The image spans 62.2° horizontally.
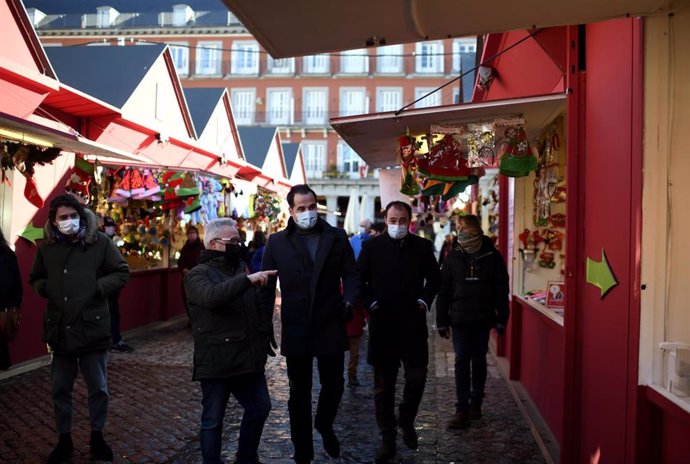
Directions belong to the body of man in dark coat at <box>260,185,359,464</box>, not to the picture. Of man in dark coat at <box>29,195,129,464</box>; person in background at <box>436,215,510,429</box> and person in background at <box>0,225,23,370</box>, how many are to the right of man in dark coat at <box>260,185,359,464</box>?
2

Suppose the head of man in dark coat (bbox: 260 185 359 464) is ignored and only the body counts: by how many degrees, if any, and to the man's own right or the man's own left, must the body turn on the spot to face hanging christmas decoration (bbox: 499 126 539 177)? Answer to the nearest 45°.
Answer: approximately 135° to the man's own left

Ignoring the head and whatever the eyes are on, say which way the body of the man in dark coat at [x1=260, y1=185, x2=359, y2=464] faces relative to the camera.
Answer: toward the camera

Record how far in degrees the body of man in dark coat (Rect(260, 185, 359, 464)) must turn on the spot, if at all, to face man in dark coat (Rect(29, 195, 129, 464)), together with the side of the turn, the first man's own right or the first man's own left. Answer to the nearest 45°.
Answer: approximately 90° to the first man's own right

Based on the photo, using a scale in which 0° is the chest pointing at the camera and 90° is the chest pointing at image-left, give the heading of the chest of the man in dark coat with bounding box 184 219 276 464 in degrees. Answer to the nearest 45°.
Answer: approximately 315°

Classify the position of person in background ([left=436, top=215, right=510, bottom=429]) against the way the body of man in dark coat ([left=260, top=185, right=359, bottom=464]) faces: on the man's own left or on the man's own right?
on the man's own left

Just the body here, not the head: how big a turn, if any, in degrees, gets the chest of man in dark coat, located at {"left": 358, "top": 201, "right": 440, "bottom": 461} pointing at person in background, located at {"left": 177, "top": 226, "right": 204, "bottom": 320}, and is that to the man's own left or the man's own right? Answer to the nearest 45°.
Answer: approximately 135° to the man's own right
